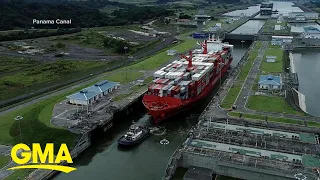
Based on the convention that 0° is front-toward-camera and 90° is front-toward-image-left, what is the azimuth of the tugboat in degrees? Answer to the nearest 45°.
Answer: approximately 45°
